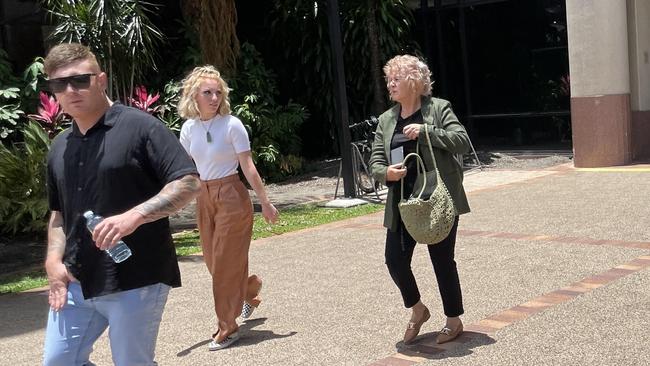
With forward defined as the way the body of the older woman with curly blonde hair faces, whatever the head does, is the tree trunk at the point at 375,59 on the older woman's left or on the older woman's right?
on the older woman's right

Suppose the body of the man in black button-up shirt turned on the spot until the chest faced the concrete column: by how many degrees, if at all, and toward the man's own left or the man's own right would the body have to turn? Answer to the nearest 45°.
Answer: approximately 180°

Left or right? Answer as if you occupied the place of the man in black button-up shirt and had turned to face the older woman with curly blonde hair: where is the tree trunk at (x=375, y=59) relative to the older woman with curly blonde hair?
left

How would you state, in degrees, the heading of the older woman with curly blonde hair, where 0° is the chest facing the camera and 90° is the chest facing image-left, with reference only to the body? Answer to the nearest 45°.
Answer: approximately 45°

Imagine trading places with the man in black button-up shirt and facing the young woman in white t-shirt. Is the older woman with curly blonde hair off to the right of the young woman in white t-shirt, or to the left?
right

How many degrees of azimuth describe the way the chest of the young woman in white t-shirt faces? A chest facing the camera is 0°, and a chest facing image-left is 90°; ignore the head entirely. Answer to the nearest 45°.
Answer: approximately 45°

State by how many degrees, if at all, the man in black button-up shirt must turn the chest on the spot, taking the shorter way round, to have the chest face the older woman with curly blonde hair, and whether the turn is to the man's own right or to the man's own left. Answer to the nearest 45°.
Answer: approximately 180°

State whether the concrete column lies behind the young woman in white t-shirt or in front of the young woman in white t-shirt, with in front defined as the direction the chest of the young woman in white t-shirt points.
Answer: behind

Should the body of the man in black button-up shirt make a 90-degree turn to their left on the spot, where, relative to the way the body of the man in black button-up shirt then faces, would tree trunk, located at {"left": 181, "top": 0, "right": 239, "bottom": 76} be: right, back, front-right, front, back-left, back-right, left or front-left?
back-left
